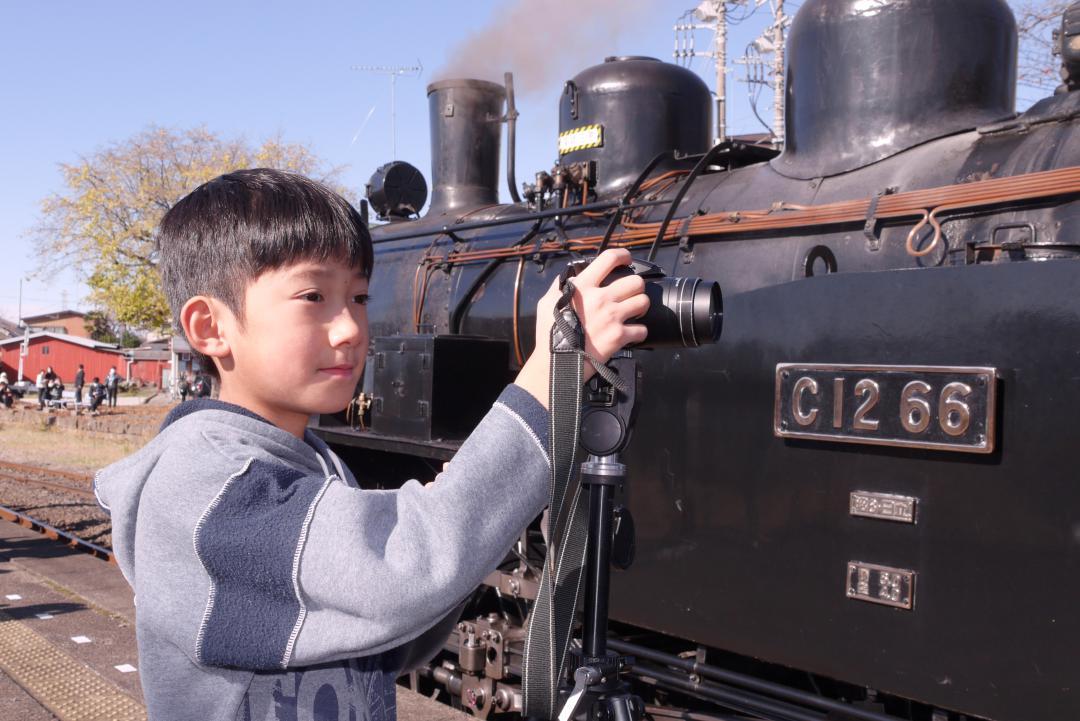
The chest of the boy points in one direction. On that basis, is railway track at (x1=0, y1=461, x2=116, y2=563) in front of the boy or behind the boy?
behind

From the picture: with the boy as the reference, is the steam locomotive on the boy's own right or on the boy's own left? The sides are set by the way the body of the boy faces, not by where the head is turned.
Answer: on the boy's own left

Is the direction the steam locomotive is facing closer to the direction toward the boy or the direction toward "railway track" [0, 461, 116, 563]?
the railway track

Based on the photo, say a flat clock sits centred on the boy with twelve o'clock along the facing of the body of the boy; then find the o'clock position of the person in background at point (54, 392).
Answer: The person in background is roughly at 7 o'clock from the boy.

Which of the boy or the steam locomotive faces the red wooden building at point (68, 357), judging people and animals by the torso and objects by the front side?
the steam locomotive

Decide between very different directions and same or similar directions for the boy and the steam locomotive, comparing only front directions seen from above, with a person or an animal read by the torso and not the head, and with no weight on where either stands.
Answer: very different directions

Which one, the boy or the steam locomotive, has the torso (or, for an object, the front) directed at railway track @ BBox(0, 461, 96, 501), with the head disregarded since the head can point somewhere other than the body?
the steam locomotive

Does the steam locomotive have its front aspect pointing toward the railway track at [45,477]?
yes

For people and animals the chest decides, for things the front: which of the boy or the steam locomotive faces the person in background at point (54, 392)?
the steam locomotive

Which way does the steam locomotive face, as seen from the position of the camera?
facing away from the viewer and to the left of the viewer

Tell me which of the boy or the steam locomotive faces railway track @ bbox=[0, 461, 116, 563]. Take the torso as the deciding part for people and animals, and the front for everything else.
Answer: the steam locomotive
